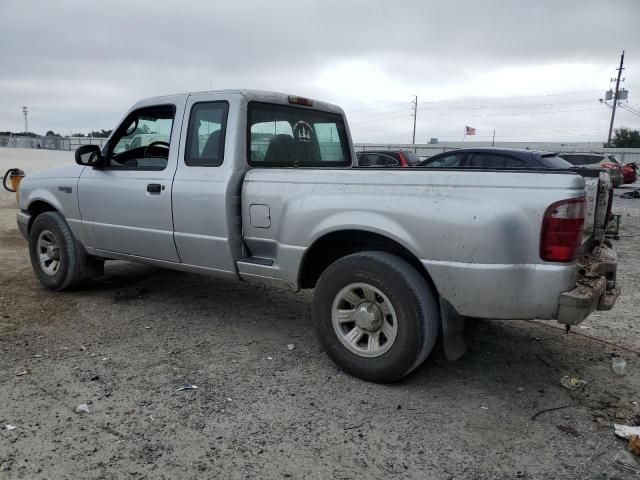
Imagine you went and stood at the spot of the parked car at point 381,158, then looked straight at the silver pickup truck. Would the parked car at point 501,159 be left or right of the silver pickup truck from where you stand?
left

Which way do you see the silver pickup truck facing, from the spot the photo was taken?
facing away from the viewer and to the left of the viewer

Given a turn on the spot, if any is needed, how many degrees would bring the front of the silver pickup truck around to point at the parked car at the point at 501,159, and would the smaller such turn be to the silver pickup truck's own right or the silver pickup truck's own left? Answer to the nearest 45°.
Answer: approximately 90° to the silver pickup truck's own right

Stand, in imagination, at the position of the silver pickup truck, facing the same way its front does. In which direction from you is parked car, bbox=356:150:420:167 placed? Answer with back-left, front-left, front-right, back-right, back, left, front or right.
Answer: front-right
